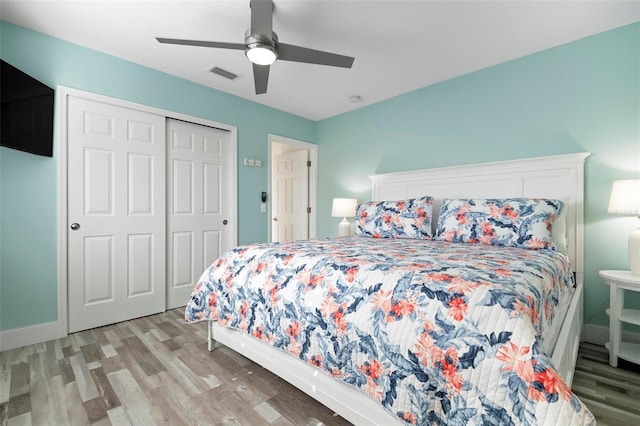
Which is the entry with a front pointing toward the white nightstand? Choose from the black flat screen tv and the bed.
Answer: the black flat screen tv

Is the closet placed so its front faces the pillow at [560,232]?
yes

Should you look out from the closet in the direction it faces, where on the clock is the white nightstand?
The white nightstand is roughly at 12 o'clock from the closet.

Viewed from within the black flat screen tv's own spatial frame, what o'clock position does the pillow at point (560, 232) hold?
The pillow is roughly at 12 o'clock from the black flat screen tv.

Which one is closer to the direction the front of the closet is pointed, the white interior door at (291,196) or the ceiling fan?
the ceiling fan

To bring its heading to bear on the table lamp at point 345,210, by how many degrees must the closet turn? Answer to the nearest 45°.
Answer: approximately 45° to its left

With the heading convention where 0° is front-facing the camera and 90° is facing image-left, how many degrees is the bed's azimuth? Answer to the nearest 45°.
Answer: approximately 45°

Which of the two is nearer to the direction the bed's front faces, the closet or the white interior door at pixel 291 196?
the closet

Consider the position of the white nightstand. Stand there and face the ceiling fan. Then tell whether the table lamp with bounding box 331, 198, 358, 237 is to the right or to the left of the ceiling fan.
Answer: right

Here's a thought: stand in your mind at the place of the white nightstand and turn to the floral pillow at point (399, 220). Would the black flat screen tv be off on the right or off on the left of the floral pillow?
left
